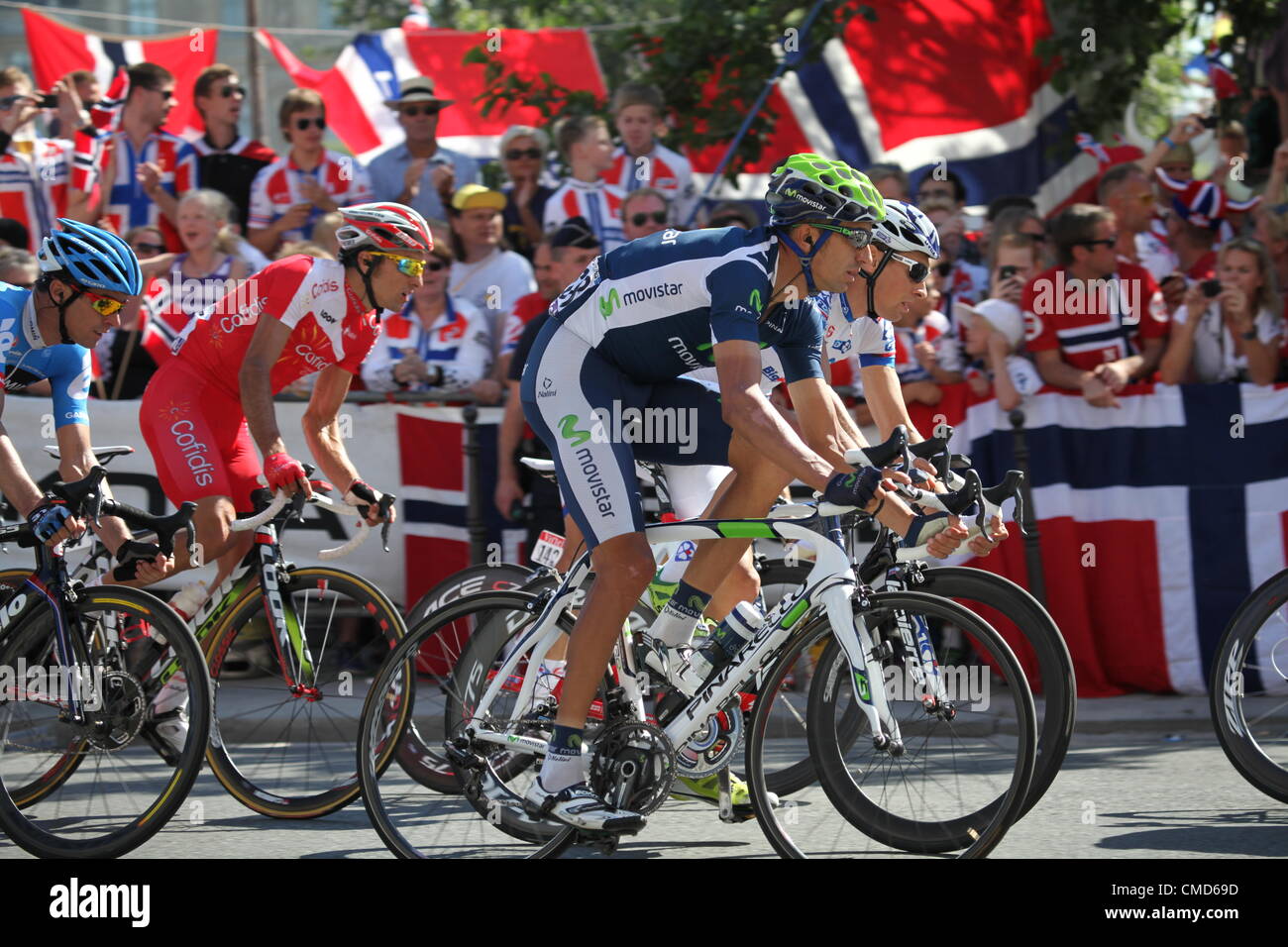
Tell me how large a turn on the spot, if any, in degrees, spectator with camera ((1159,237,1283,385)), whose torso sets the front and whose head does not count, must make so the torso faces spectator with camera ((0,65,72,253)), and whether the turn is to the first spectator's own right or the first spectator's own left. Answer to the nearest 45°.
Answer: approximately 45° to the first spectator's own right

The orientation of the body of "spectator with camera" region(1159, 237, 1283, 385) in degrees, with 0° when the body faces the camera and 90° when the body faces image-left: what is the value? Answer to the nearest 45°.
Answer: approximately 45°

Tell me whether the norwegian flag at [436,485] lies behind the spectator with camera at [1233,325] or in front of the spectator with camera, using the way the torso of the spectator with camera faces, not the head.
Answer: in front

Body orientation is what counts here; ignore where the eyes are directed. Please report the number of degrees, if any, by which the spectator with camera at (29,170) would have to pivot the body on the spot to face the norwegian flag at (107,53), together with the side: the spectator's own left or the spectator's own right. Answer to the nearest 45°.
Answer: approximately 135° to the spectator's own left

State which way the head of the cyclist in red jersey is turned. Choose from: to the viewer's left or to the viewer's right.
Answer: to the viewer's right

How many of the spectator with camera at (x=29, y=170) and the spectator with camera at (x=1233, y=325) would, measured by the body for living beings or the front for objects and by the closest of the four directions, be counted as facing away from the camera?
0

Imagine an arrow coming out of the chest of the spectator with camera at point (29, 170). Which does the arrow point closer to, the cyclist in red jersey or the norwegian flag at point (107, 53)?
the cyclist in red jersey

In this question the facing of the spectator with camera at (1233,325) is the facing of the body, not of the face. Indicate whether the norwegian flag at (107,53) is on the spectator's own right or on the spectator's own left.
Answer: on the spectator's own right

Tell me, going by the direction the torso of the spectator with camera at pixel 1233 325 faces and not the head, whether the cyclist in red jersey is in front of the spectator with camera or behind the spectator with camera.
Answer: in front
